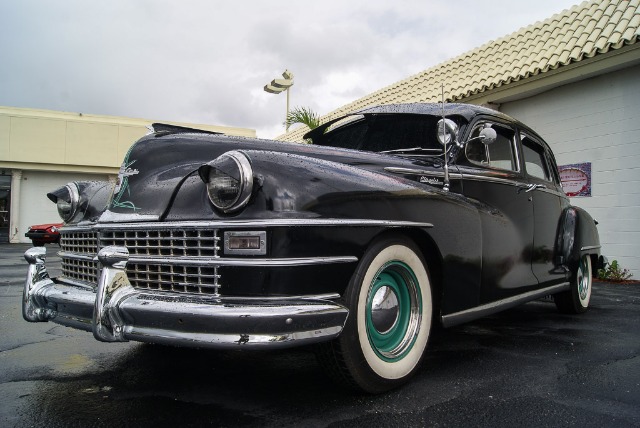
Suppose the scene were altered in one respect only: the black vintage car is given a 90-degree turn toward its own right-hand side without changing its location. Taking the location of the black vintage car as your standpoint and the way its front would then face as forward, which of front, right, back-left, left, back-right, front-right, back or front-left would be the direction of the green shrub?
right

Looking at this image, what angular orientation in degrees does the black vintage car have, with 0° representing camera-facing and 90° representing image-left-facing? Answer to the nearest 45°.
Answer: approximately 45°
